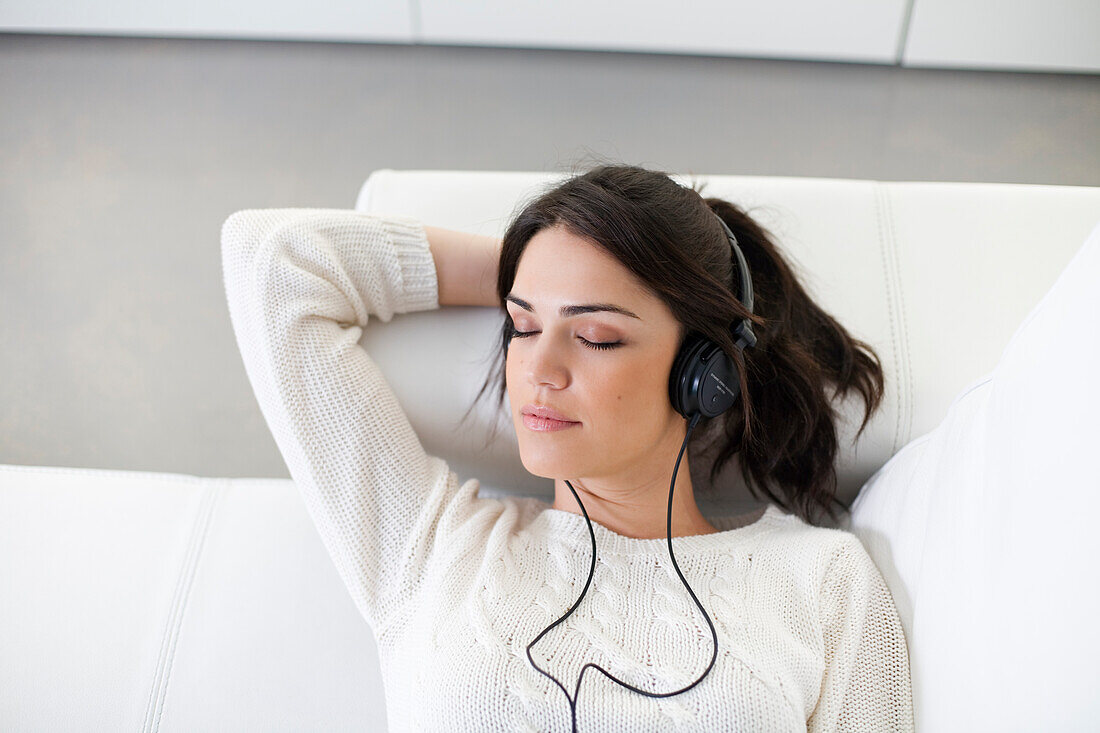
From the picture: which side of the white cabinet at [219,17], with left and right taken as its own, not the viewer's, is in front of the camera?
front

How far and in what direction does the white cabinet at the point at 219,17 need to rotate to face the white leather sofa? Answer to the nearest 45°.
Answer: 0° — it already faces it

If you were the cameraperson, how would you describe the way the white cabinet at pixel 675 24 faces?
facing the viewer

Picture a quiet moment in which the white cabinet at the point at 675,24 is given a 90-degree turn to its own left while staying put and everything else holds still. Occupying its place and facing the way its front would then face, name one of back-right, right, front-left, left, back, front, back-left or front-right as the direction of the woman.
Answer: right

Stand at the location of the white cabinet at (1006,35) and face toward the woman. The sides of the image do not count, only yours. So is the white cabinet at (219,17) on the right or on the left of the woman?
right

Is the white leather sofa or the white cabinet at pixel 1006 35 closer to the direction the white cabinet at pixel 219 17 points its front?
the white leather sofa

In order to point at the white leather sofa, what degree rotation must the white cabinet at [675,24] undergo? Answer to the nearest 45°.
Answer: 0° — it already faces it

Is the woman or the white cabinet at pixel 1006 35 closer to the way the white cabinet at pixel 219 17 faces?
the woman

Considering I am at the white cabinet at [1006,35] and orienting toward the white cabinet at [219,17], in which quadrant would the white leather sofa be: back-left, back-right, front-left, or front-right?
front-left

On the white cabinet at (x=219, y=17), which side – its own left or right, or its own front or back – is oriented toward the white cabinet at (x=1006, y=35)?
left

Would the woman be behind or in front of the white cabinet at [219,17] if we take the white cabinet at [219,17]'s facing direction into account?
in front
